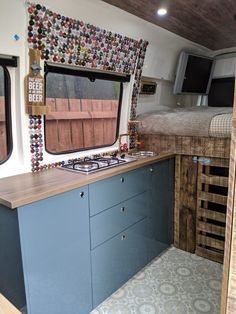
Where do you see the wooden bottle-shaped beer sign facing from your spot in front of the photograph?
facing the viewer and to the right of the viewer

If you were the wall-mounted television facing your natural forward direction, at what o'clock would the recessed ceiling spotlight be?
The recessed ceiling spotlight is roughly at 2 o'clock from the wall-mounted television.

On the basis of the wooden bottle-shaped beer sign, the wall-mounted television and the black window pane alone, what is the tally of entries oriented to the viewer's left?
0

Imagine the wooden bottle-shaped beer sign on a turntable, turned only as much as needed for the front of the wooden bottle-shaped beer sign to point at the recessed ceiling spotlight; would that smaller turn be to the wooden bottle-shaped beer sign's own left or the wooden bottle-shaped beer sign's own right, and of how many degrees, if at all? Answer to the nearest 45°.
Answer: approximately 45° to the wooden bottle-shaped beer sign's own left

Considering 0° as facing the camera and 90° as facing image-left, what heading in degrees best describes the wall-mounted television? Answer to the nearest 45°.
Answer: approximately 315°

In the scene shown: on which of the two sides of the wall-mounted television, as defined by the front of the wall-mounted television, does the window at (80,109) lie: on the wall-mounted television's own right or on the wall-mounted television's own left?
on the wall-mounted television's own right

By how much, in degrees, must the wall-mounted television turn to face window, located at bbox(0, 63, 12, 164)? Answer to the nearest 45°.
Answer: approximately 90° to its right

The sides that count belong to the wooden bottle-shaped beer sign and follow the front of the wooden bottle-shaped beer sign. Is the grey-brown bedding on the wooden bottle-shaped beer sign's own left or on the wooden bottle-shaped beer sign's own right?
on the wooden bottle-shaped beer sign's own left

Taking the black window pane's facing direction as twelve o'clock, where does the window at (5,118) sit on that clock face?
The window is roughly at 1 o'clock from the black window pane.
